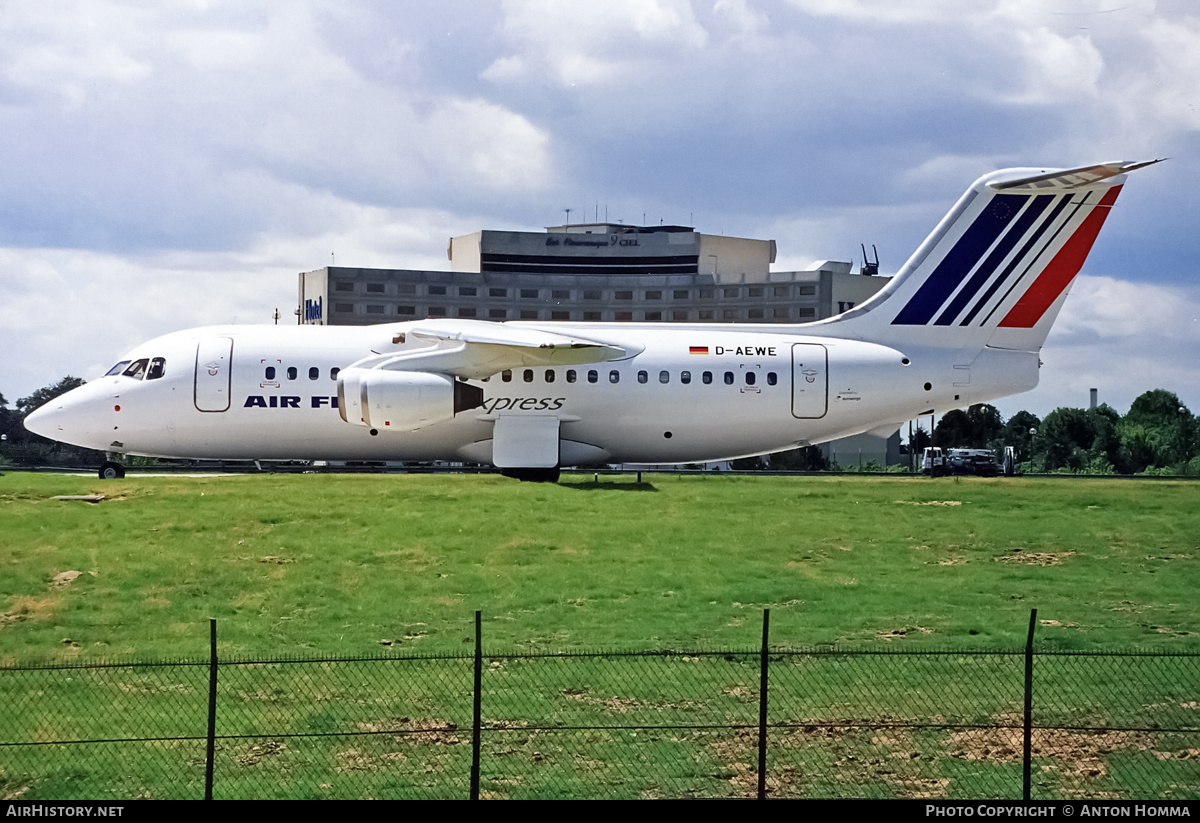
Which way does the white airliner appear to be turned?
to the viewer's left

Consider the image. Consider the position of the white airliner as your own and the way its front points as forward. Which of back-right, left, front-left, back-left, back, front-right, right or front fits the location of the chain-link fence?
left
